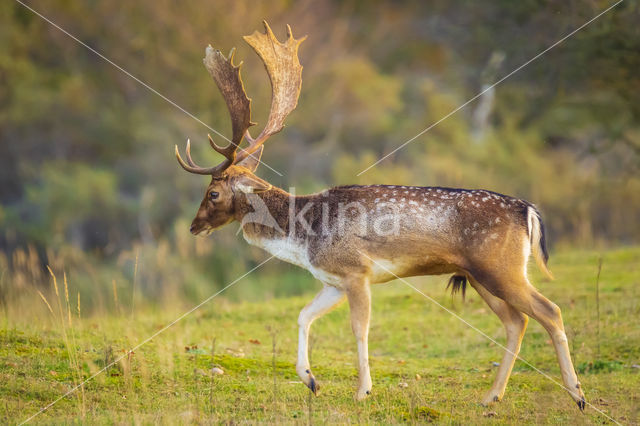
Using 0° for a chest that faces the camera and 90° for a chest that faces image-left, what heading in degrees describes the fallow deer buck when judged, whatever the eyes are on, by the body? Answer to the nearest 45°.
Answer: approximately 90°
